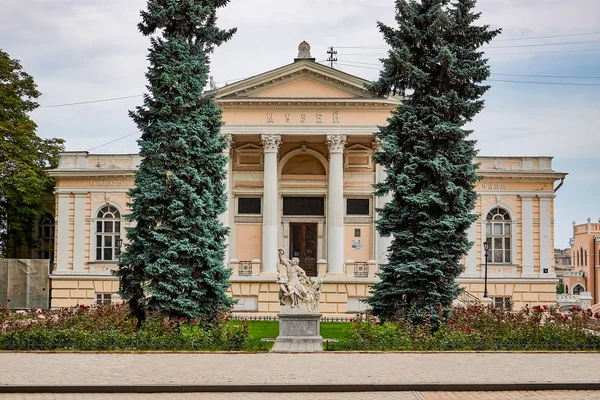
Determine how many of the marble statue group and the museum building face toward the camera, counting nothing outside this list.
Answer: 2

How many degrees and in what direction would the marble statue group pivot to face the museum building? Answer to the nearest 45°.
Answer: approximately 180°

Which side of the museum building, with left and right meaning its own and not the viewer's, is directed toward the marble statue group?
front

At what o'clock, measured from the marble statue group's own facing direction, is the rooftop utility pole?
The rooftop utility pole is roughly at 6 o'clock from the marble statue group.

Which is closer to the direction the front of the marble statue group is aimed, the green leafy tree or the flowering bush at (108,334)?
the flowering bush

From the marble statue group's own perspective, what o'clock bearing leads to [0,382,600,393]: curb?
The curb is roughly at 12 o'clock from the marble statue group.

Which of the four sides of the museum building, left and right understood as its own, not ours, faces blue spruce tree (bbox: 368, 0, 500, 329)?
front

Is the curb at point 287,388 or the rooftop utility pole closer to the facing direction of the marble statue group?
the curb

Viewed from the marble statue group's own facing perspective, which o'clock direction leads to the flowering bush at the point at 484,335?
The flowering bush is roughly at 10 o'clock from the marble statue group.
